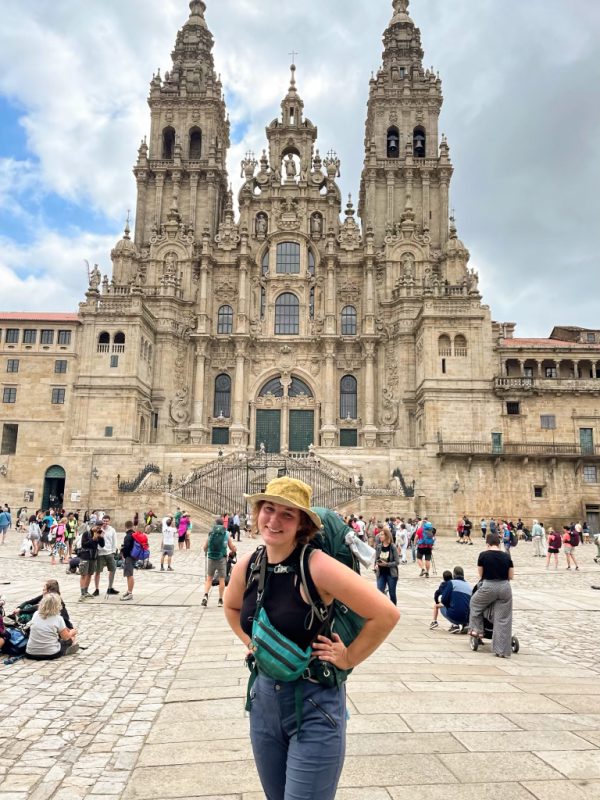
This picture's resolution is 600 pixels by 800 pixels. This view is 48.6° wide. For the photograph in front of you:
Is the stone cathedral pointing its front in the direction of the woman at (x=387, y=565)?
yes

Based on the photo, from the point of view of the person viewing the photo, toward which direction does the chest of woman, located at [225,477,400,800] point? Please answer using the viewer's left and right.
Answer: facing the viewer and to the left of the viewer

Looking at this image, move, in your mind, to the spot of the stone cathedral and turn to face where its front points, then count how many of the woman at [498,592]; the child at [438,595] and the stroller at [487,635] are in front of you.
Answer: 3

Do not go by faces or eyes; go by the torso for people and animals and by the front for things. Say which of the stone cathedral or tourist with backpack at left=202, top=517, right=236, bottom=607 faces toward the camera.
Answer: the stone cathedral

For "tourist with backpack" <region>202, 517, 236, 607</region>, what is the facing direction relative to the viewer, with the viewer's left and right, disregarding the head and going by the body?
facing away from the viewer

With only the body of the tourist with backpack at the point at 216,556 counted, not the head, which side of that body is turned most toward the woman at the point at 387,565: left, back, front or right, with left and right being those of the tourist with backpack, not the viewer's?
right

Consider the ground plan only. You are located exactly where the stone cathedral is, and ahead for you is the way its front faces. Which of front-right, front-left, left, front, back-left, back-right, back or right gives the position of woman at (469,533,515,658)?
front

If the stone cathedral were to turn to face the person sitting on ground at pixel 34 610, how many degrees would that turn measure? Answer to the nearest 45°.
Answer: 0° — it already faces them

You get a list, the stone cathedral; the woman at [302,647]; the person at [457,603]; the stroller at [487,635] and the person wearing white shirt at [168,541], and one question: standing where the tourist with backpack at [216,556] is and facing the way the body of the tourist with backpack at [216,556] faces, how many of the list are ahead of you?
2

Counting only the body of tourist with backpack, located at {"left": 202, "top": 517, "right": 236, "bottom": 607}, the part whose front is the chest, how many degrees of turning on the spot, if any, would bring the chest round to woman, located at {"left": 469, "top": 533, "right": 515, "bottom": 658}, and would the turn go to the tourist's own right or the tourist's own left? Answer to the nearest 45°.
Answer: approximately 135° to the tourist's own right

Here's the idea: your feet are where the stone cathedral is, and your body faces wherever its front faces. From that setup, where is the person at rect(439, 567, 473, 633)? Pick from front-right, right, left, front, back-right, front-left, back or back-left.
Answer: front

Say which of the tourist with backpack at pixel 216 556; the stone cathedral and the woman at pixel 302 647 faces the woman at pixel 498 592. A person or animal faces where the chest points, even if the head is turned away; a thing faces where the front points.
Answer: the stone cathedral

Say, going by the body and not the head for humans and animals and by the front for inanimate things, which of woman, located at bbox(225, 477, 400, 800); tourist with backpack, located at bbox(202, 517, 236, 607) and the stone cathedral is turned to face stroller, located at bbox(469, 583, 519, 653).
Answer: the stone cathedral

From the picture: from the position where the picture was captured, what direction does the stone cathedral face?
facing the viewer

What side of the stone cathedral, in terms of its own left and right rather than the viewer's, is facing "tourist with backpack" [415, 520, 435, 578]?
front

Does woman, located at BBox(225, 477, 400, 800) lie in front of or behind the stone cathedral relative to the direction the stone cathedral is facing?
in front
